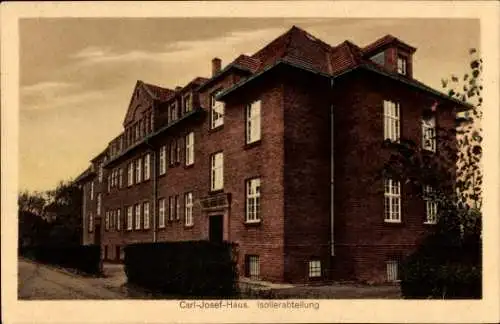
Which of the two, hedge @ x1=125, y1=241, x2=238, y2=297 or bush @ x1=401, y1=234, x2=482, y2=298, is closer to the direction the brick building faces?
the hedge

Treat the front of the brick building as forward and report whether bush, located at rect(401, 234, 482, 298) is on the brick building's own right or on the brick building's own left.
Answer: on the brick building's own left

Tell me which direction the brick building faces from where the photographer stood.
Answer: facing the viewer and to the left of the viewer

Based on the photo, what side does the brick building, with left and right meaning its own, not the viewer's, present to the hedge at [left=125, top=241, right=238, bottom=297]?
front

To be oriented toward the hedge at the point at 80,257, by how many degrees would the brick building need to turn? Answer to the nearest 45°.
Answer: approximately 90° to its right

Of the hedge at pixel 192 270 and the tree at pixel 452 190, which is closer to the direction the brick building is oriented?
the hedge
